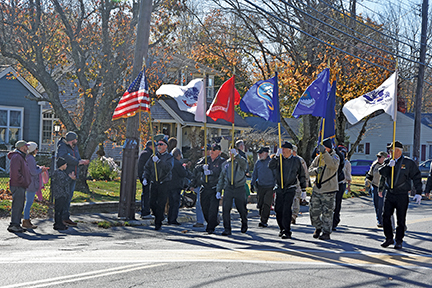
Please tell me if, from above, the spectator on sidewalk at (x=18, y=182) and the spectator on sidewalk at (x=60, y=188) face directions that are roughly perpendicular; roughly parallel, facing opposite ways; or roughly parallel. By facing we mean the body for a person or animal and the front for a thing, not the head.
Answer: roughly parallel

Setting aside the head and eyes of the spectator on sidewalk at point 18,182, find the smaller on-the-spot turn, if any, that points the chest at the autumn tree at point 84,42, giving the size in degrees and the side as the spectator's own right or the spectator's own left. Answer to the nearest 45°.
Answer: approximately 90° to the spectator's own left

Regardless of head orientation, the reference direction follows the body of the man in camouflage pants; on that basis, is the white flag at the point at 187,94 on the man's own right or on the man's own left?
on the man's own right

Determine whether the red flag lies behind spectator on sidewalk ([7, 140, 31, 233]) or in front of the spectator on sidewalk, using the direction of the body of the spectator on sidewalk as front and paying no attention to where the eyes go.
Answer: in front

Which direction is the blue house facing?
toward the camera

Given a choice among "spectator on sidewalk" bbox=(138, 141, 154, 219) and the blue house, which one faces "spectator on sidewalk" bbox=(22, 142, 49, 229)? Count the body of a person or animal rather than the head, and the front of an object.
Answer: the blue house

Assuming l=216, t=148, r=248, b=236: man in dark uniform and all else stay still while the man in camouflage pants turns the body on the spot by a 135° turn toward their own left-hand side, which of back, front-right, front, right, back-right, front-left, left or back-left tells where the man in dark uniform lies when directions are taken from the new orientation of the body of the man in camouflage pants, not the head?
back

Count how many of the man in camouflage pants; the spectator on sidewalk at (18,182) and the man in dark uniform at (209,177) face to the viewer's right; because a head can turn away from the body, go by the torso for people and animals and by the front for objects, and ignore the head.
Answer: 1

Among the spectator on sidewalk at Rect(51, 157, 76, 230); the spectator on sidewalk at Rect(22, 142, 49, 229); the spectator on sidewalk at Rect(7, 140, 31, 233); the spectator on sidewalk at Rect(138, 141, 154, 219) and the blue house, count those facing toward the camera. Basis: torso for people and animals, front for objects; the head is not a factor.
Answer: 1

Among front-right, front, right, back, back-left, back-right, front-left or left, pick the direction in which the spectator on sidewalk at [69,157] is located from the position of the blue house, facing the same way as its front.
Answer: front

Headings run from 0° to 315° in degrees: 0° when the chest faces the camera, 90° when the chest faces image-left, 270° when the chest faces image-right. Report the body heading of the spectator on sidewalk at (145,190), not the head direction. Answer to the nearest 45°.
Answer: approximately 270°

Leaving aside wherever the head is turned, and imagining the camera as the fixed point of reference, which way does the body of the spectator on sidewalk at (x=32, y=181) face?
to the viewer's right

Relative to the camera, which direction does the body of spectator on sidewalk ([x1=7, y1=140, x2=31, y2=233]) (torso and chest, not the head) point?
to the viewer's right

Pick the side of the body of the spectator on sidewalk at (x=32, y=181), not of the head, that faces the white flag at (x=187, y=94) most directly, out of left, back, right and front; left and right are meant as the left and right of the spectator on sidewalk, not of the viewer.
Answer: front

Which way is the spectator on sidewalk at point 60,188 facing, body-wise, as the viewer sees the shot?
to the viewer's right

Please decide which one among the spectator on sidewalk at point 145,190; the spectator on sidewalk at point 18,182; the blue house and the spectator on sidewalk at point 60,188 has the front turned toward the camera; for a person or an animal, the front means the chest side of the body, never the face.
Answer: the blue house

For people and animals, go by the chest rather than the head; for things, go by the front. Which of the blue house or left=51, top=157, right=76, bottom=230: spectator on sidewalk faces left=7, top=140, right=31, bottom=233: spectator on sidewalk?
the blue house

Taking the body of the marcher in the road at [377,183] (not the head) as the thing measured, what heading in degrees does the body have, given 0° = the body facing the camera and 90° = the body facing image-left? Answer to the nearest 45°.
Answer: approximately 45°

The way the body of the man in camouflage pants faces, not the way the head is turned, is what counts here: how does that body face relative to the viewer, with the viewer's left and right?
facing the viewer and to the left of the viewer
